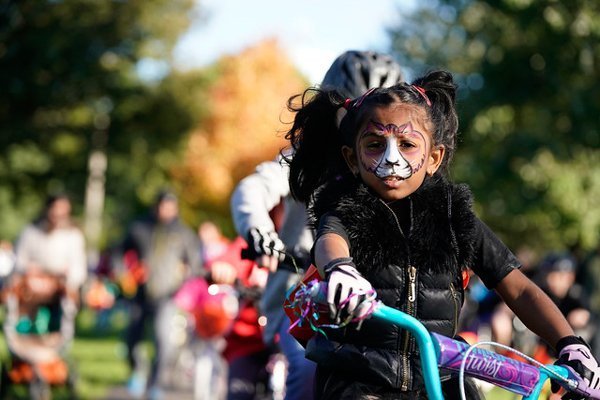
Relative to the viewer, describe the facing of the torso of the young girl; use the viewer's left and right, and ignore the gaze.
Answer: facing the viewer

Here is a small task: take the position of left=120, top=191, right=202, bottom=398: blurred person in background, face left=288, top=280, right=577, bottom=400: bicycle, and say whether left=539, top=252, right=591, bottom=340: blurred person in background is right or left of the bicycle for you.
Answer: left

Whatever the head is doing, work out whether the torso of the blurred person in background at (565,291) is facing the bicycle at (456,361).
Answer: yes

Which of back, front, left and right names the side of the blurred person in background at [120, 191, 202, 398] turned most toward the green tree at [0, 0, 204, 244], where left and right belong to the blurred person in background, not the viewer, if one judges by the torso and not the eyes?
back

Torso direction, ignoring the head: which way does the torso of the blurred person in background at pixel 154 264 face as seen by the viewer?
toward the camera

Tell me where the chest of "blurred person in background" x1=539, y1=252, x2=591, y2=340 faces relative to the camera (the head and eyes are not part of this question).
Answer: toward the camera

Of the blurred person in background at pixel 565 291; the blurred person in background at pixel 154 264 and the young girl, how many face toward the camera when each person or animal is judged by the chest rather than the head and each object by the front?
3

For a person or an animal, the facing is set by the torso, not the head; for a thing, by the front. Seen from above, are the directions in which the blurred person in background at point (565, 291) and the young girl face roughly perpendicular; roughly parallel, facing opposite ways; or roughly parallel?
roughly parallel

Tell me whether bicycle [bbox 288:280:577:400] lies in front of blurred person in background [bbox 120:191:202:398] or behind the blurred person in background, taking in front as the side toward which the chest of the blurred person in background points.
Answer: in front

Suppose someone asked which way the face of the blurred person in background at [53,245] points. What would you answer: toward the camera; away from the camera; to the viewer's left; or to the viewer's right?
toward the camera

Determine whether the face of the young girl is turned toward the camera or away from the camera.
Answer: toward the camera

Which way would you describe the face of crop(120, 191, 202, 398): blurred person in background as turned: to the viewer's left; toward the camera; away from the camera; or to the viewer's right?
toward the camera

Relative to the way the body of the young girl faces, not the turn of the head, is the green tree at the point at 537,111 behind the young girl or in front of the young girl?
behind

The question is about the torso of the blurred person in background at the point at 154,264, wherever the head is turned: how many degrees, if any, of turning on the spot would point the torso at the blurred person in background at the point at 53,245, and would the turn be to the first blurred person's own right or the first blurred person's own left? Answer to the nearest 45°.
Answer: approximately 45° to the first blurred person's own right

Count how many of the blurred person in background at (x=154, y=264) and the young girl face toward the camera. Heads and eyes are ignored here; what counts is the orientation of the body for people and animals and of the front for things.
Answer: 2
